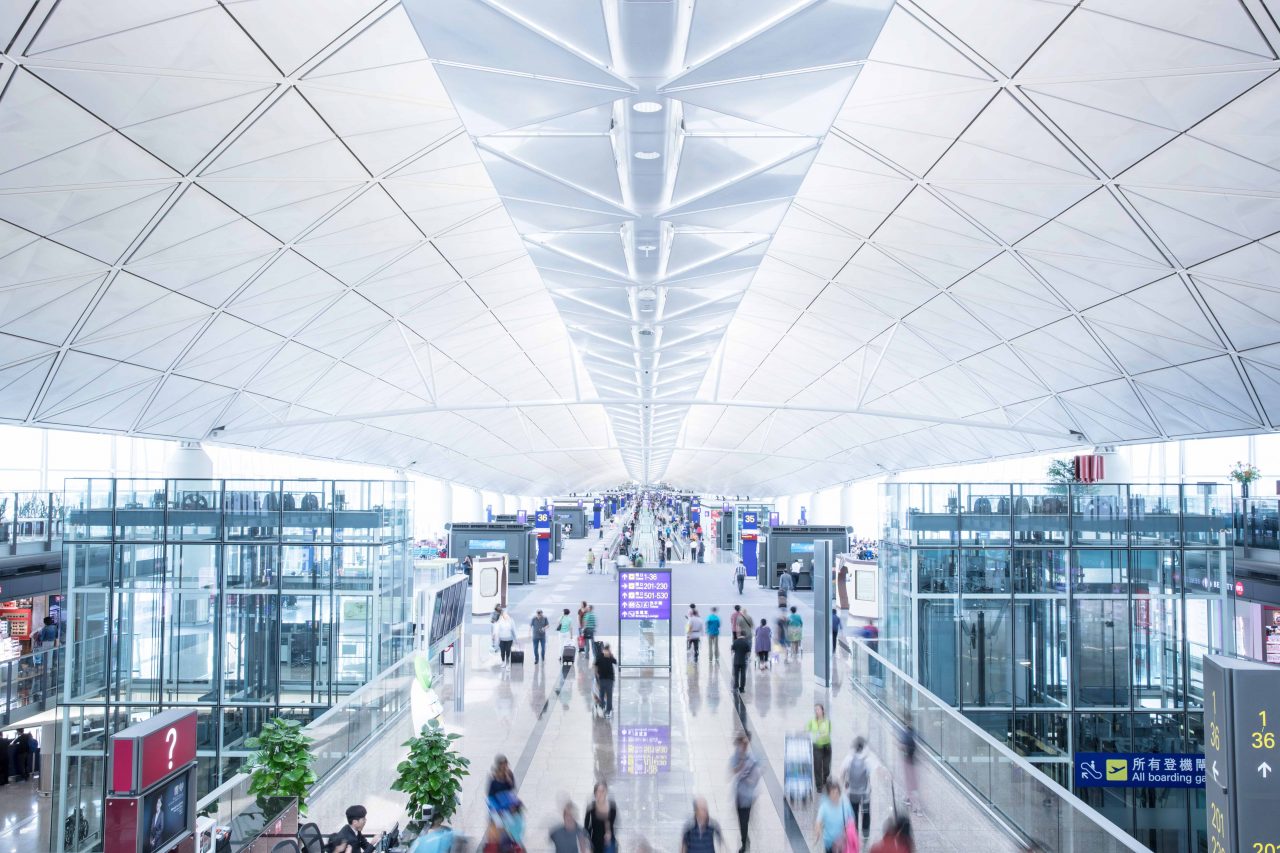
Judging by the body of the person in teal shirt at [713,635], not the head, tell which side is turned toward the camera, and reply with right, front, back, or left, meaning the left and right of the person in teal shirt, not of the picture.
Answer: back

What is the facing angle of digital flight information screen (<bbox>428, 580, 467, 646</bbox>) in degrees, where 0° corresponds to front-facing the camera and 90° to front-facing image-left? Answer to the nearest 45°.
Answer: approximately 315°

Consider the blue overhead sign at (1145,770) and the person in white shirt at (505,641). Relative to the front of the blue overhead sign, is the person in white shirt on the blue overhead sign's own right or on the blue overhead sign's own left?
on the blue overhead sign's own right

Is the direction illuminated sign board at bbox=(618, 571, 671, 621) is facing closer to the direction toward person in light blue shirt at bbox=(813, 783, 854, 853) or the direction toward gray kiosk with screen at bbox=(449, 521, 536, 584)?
the person in light blue shirt

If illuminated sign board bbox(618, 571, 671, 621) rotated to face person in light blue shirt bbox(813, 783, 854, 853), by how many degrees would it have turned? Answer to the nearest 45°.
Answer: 0° — it already faces them

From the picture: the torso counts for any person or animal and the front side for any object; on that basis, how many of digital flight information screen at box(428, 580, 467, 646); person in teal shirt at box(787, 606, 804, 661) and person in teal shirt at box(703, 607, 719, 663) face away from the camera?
2

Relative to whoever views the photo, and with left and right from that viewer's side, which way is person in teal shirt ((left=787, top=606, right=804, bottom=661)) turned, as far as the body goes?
facing away from the viewer

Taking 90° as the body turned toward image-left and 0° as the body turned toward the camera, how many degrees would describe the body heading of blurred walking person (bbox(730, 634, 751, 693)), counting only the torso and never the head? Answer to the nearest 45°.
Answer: approximately 180°

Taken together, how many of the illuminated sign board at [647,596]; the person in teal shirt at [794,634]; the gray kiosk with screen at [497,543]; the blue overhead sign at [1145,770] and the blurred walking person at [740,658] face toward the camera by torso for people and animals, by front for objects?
3

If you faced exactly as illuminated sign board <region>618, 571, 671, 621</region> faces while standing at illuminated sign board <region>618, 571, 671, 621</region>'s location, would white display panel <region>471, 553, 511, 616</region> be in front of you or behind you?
behind
